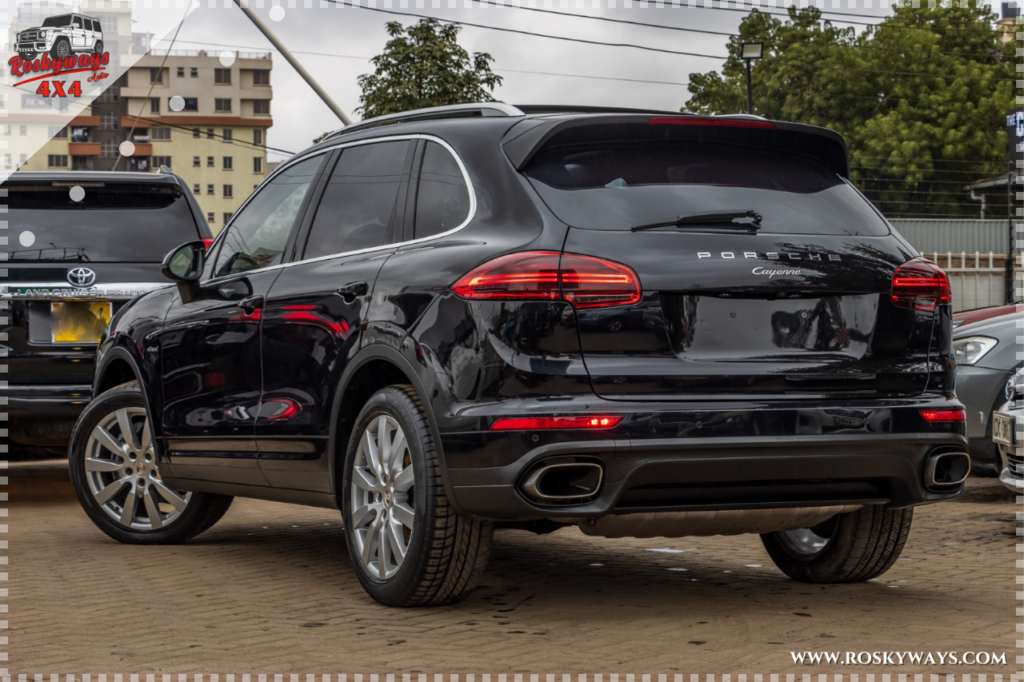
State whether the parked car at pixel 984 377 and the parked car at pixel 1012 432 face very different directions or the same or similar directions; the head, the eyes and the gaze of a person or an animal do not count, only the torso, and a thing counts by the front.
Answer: same or similar directions

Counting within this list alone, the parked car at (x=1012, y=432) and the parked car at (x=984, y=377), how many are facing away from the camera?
0

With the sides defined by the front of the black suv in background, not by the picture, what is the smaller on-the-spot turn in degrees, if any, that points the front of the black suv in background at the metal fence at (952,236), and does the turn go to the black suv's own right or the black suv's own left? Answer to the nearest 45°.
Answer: approximately 45° to the black suv's own right

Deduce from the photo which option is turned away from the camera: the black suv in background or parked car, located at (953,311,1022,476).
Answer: the black suv in background

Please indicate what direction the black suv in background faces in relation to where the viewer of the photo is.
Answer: facing away from the viewer

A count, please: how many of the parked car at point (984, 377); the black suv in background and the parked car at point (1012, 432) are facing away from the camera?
1

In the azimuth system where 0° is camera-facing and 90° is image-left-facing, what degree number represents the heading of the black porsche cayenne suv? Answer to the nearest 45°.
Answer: approximately 135°

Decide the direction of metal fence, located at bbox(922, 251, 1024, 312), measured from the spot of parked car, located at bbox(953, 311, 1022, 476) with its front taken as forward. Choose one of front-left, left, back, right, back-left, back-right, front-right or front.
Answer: back-right

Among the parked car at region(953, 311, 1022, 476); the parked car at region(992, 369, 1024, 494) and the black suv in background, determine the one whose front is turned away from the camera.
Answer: the black suv in background

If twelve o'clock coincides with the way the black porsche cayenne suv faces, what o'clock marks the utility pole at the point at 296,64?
The utility pole is roughly at 1 o'clock from the black porsche cayenne suv.

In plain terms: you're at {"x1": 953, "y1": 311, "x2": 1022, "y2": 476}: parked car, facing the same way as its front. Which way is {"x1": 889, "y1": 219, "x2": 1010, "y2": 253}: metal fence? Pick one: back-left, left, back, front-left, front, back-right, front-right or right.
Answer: back-right

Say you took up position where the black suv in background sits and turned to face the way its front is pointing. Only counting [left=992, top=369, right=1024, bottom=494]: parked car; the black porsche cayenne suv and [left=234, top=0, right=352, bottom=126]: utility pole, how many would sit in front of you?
1

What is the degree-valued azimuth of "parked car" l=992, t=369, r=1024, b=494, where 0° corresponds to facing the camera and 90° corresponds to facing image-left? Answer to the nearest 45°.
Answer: approximately 45°

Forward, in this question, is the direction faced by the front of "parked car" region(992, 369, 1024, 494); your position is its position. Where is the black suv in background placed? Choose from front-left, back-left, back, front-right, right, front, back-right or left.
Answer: front-right

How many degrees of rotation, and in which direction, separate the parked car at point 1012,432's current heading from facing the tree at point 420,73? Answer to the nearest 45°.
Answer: approximately 90° to its right

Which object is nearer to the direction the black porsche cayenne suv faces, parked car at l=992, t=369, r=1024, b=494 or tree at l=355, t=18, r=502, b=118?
the tree

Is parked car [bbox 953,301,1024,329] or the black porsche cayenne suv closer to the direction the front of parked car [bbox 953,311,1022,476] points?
the black porsche cayenne suv

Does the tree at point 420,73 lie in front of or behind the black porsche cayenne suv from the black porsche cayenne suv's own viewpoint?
in front

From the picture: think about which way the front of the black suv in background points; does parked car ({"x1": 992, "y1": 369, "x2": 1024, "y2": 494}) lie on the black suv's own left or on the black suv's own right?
on the black suv's own right

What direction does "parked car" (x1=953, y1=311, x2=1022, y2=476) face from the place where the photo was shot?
facing the viewer and to the left of the viewer

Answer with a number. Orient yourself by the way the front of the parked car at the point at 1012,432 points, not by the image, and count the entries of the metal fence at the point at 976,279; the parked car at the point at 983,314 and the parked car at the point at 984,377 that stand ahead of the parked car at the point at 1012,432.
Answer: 0
